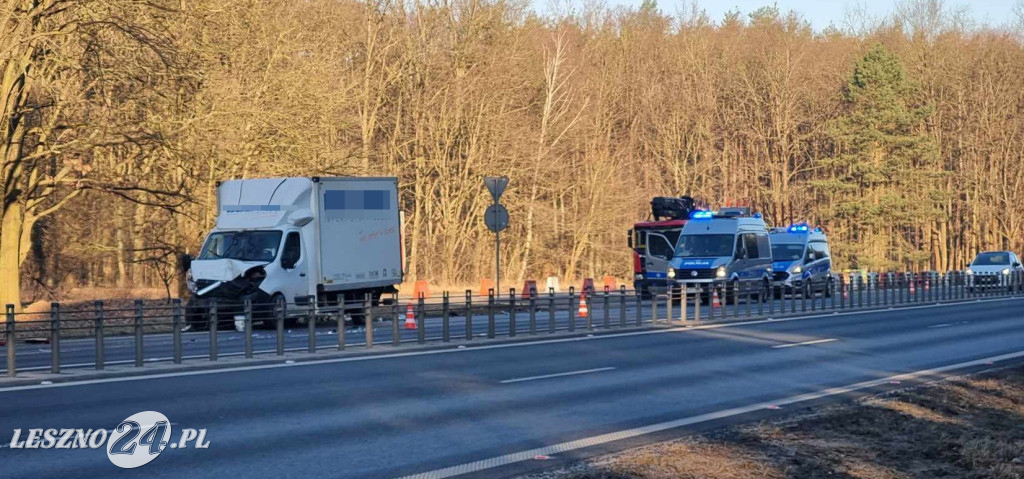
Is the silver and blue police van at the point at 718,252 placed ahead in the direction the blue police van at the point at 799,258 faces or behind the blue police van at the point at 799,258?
ahead

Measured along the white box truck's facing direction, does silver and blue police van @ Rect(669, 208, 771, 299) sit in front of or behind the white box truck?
behind

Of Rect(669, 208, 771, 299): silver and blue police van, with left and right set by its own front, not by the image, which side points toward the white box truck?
front

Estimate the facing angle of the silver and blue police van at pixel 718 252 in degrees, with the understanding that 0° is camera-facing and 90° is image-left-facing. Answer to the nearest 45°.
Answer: approximately 45°

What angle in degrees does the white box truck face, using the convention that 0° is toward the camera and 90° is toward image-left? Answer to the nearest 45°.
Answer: approximately 45°

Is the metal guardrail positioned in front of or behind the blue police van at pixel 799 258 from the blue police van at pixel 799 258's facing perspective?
in front
